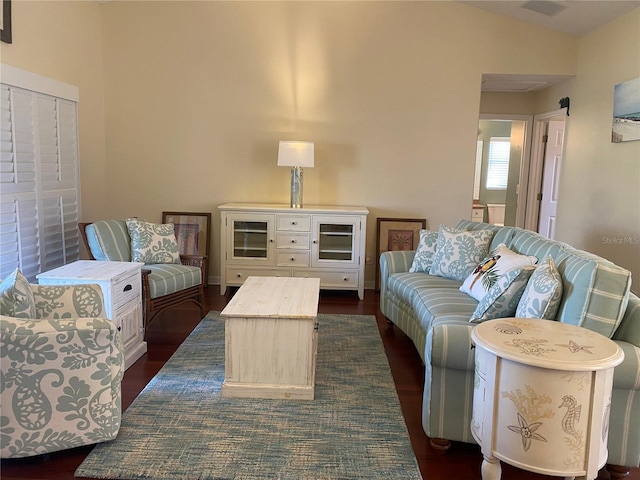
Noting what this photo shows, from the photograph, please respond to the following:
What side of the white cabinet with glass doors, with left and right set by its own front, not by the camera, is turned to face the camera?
front

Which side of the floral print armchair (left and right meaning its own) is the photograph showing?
right

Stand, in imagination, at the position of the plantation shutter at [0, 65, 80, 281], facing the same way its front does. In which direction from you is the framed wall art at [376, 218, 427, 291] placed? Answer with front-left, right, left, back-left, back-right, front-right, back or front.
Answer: front-left

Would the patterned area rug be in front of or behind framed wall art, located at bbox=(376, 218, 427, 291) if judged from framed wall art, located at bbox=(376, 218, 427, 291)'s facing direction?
in front

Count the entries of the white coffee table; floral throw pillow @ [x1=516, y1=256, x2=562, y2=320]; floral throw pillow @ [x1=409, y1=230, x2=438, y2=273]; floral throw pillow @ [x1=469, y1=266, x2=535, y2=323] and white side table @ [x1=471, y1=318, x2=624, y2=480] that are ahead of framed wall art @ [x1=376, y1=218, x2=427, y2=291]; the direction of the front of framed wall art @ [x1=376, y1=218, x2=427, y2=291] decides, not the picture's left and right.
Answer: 5

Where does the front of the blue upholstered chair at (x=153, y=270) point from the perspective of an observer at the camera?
facing the viewer and to the right of the viewer

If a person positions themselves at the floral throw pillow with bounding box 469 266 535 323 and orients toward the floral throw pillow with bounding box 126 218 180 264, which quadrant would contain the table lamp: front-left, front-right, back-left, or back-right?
front-right

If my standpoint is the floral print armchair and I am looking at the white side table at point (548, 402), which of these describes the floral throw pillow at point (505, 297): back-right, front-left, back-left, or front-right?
front-left

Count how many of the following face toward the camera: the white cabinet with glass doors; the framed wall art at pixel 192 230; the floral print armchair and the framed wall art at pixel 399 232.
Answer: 3

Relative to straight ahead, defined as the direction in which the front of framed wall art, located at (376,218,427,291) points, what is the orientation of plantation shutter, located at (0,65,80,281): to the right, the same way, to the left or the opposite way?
to the left

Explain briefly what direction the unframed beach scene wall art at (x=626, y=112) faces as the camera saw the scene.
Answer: facing the viewer and to the left of the viewer

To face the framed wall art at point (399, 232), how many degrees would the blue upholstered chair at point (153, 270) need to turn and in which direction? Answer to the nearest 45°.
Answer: approximately 45° to its left

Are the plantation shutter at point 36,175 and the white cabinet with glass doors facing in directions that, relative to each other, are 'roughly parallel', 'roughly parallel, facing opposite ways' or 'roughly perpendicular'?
roughly perpendicular

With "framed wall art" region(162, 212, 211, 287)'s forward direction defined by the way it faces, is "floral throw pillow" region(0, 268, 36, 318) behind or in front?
in front

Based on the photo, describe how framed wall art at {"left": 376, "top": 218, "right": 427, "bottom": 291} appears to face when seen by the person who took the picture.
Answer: facing the viewer

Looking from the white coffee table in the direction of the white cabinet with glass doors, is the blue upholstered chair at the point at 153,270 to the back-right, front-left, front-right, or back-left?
front-left

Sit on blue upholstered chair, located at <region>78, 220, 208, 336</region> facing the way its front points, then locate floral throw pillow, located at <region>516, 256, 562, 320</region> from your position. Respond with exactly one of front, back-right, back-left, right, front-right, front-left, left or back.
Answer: front

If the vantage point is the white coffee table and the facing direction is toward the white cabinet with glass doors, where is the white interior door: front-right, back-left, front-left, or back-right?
front-right

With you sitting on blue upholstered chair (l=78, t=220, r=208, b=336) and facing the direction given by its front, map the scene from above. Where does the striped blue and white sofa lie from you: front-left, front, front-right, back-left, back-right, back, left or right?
front

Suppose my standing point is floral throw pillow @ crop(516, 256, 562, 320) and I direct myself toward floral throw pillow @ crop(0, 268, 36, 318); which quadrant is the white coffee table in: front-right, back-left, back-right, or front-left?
front-right
